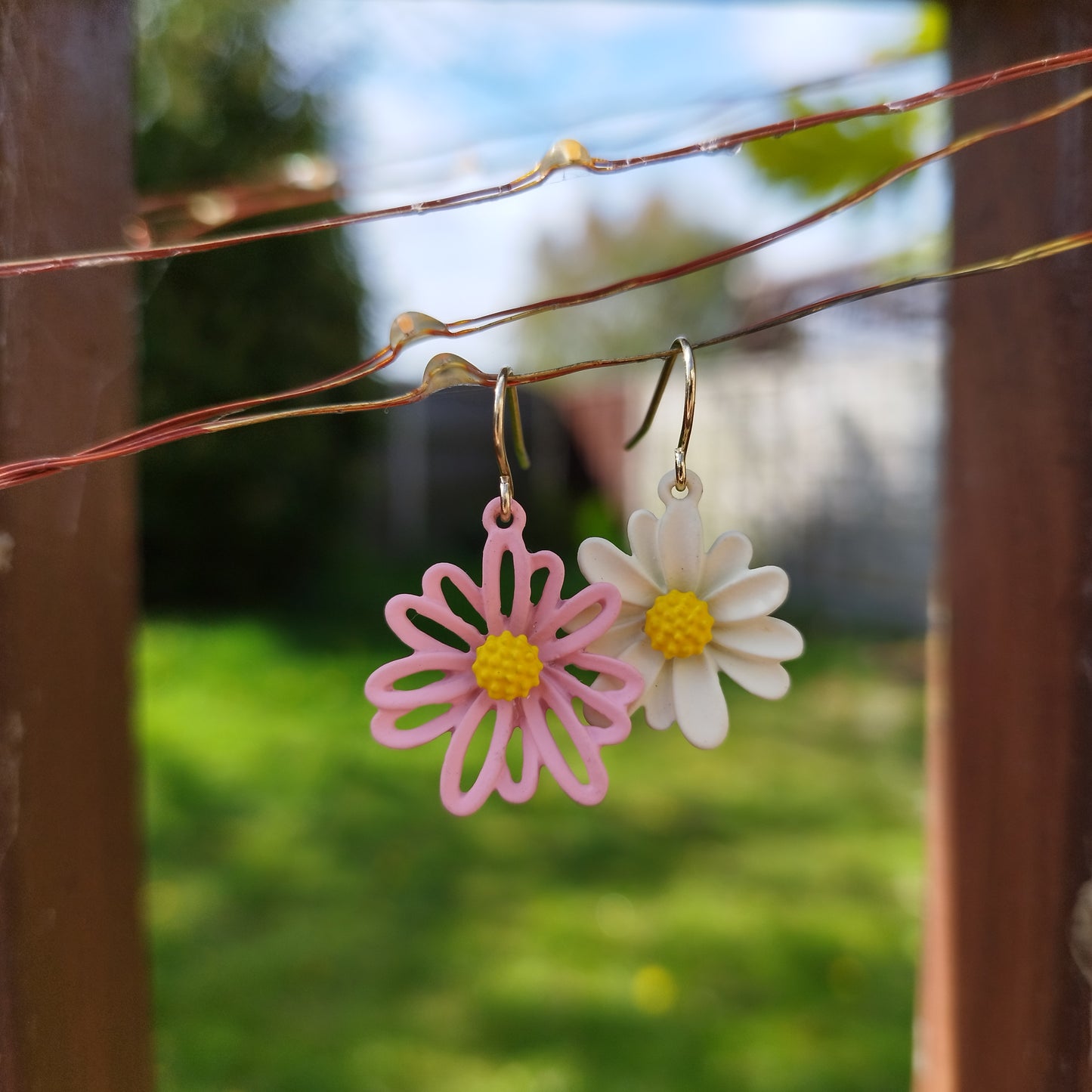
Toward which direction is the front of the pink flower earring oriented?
toward the camera

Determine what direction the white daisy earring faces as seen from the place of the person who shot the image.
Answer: facing the viewer

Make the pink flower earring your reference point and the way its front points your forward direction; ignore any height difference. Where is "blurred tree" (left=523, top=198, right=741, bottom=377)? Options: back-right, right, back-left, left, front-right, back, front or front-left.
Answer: back

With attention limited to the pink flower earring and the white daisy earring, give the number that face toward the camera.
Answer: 2

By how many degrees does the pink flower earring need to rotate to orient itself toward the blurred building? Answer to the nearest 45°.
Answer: approximately 180°

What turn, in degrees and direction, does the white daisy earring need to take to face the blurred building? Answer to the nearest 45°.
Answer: approximately 180°
